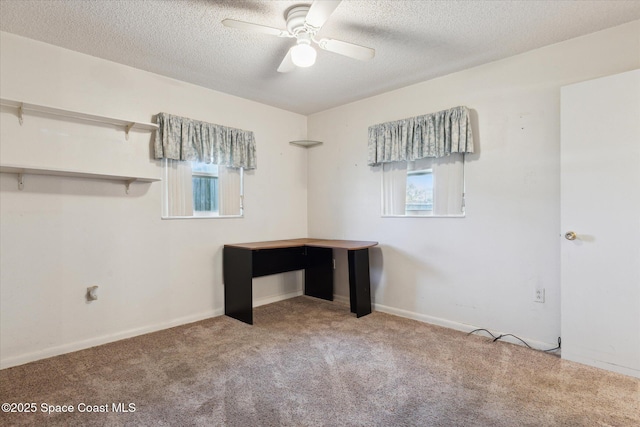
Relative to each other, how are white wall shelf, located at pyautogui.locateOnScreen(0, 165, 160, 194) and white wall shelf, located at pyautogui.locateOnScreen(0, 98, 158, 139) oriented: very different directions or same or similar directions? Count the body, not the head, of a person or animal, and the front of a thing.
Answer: same or similar directions

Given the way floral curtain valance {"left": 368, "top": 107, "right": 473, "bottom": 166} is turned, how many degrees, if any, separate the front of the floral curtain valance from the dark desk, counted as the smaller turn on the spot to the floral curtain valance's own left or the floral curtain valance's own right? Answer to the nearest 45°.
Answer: approximately 45° to the floral curtain valance's own right

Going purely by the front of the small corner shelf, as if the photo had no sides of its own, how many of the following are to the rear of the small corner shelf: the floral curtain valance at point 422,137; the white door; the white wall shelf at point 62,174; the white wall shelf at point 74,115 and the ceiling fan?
0

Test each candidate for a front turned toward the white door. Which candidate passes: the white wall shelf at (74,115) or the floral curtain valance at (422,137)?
the white wall shelf

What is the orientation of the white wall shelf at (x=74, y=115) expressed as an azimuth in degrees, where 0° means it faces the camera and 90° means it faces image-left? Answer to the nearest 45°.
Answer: approximately 315°

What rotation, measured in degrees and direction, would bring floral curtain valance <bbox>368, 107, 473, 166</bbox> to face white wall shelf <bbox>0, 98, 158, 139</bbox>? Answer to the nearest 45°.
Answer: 0° — it already faces it

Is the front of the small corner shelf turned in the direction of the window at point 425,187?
no

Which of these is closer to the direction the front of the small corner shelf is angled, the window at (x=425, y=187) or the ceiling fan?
the ceiling fan

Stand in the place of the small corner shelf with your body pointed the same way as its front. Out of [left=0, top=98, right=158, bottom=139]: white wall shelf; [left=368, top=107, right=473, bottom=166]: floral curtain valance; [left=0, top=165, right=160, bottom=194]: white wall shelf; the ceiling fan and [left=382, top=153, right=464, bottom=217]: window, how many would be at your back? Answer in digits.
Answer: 0

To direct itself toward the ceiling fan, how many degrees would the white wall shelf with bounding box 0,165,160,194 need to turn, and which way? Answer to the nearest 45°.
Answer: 0° — it already faces it

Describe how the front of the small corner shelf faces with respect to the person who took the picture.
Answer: facing the viewer

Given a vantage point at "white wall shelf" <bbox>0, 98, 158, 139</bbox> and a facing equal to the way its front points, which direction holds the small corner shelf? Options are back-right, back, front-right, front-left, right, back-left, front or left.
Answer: front-left

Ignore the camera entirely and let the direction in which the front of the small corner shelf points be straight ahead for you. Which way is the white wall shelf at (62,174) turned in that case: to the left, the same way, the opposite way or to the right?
to the left

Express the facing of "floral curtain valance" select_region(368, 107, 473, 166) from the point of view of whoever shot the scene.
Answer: facing the viewer and to the left of the viewer

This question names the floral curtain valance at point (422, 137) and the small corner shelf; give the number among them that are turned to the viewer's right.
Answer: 0

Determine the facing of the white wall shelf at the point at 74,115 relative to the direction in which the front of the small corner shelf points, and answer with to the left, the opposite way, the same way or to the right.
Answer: to the left

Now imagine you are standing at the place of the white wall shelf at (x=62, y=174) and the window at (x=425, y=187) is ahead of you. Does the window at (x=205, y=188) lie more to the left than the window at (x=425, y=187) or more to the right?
left
